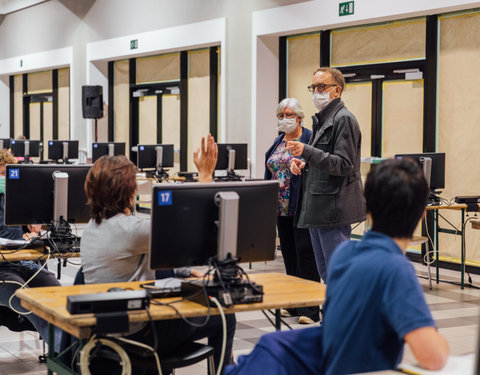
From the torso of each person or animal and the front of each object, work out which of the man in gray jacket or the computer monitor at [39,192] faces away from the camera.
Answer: the computer monitor

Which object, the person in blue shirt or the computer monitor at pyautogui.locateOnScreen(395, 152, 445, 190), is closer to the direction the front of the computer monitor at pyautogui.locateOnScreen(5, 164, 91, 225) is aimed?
the computer monitor

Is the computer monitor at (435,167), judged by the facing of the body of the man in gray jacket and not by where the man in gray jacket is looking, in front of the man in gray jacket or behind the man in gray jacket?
behind

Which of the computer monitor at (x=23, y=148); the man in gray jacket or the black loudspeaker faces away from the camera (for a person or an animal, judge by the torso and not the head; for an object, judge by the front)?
the computer monitor

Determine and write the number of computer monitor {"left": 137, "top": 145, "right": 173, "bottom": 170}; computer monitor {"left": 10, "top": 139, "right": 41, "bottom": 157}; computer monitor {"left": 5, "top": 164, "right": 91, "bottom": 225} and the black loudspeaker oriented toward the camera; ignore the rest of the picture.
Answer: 1

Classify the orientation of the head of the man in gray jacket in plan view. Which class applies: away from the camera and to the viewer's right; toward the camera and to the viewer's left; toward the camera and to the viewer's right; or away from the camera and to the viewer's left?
toward the camera and to the viewer's left

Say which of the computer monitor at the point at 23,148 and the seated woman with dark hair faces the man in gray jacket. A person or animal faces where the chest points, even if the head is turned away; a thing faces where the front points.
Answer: the seated woman with dark hair

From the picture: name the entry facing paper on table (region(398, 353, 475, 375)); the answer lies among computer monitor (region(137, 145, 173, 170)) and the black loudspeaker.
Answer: the black loudspeaker

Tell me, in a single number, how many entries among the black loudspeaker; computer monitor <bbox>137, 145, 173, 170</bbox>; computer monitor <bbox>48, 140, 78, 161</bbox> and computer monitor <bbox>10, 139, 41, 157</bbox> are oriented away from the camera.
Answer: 3

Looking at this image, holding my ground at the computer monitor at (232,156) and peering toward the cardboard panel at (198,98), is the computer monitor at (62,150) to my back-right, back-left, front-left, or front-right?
front-left

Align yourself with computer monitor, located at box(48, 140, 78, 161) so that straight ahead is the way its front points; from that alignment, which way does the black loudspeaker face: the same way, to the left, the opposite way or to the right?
the opposite way
